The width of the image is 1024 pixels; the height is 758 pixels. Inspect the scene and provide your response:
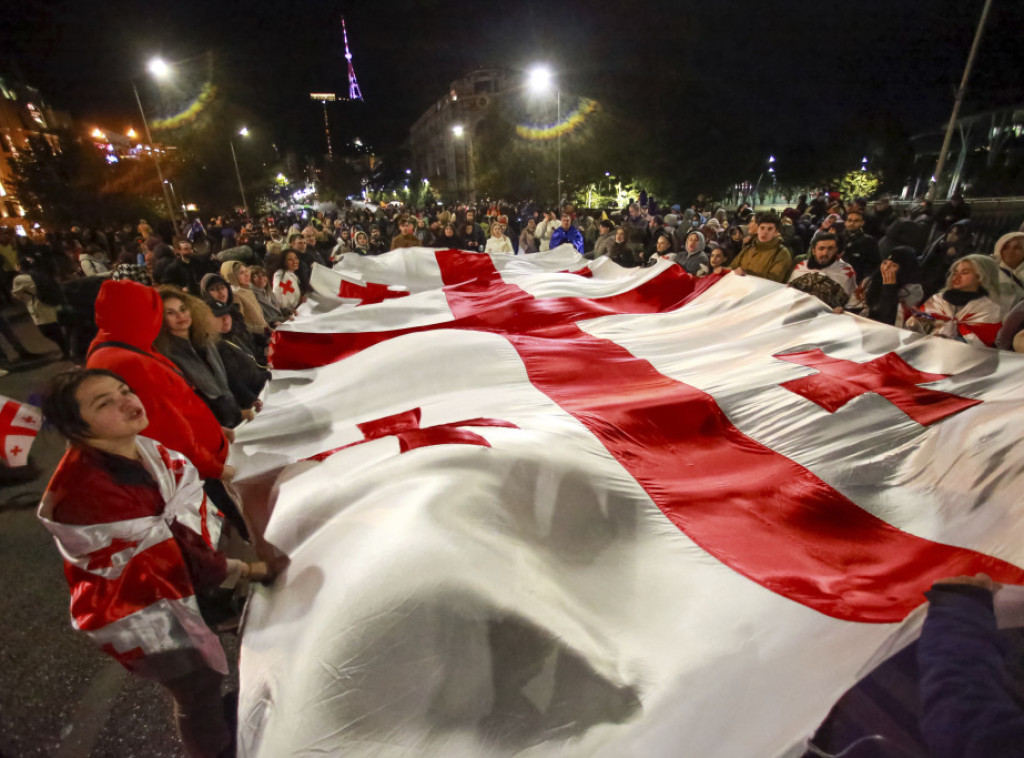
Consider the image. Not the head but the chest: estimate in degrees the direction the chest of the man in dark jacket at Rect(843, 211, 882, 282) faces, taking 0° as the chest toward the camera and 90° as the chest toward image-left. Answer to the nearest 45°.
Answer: approximately 45°

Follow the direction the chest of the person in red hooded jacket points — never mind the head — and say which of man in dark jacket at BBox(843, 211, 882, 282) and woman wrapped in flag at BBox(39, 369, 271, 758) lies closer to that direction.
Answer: the man in dark jacket

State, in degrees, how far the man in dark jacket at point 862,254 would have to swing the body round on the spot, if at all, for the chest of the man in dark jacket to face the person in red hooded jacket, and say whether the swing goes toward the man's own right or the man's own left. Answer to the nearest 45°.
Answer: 0° — they already face them

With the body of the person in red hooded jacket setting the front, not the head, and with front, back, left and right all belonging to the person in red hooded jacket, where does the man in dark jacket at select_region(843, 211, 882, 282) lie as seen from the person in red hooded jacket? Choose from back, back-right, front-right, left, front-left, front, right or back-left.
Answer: front-right

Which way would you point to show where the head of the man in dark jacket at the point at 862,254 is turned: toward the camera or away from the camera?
toward the camera

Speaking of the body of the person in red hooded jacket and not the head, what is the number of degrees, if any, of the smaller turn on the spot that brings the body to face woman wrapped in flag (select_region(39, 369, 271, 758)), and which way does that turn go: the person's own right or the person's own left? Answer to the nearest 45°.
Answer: approximately 135° to the person's own right

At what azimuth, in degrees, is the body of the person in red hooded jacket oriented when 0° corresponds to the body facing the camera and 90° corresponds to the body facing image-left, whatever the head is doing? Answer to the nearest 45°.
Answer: approximately 225°
